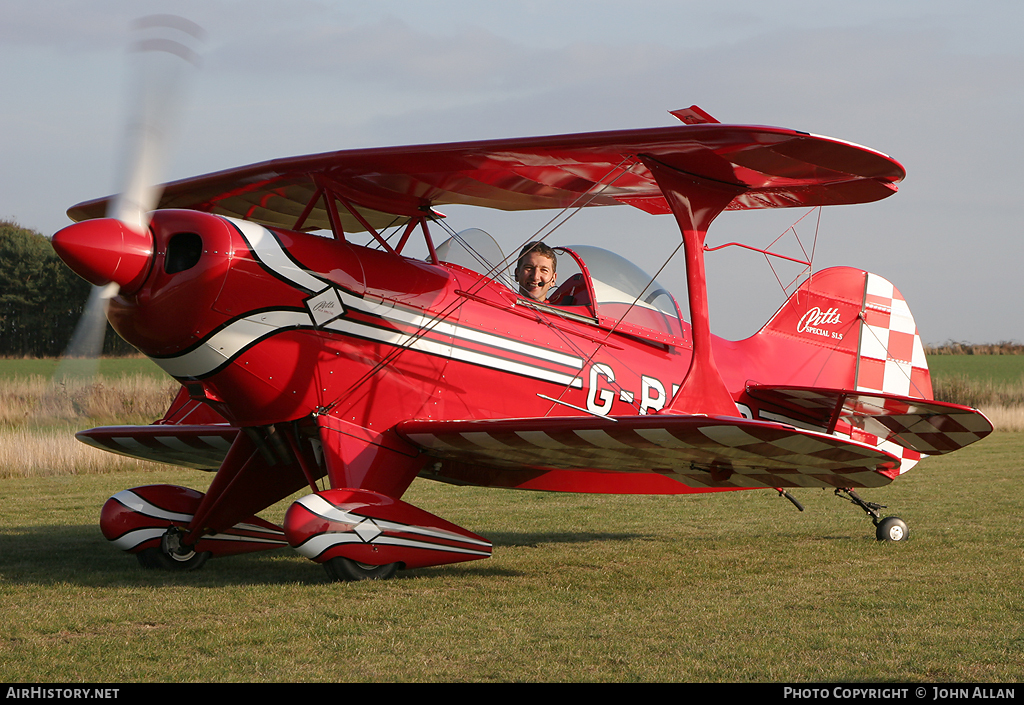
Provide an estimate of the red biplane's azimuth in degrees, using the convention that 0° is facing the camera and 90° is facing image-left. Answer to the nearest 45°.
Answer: approximately 45°
